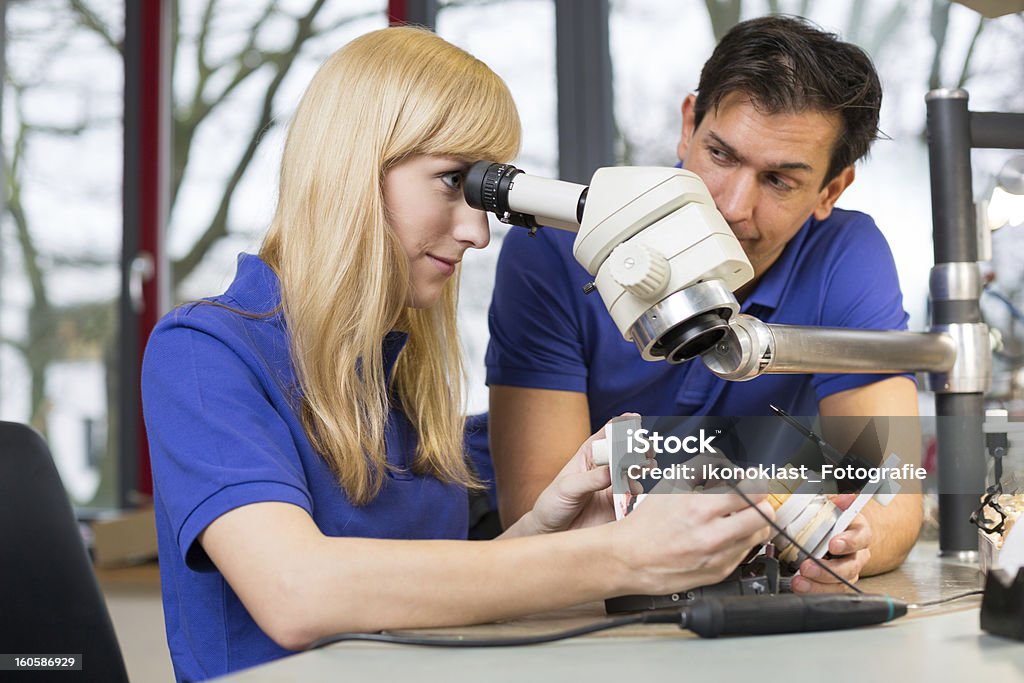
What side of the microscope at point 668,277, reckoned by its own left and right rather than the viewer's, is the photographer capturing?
left

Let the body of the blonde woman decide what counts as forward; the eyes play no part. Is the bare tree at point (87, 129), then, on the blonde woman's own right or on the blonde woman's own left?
on the blonde woman's own left

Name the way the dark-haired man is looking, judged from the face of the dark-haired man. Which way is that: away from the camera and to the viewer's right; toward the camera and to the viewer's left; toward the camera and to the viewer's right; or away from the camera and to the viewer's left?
toward the camera and to the viewer's left

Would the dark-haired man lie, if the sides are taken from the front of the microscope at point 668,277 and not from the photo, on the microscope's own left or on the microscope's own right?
on the microscope's own right

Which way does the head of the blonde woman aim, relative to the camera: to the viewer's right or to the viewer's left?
to the viewer's right

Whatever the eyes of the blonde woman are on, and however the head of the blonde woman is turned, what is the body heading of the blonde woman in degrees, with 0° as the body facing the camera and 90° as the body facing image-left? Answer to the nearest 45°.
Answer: approximately 270°

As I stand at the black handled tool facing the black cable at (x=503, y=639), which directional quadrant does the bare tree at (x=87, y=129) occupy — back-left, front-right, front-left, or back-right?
front-right

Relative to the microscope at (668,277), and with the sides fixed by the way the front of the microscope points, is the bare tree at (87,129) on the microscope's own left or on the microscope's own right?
on the microscope's own right

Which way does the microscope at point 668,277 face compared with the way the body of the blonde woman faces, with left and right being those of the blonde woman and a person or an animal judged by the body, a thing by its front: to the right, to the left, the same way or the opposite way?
the opposite way
